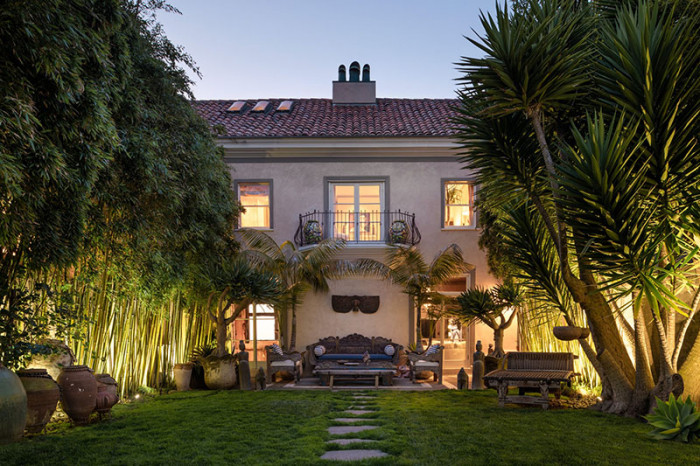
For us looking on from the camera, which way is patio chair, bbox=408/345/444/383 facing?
facing to the left of the viewer

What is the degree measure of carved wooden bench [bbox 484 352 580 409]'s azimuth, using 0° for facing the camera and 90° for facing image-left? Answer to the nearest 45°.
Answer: approximately 45°

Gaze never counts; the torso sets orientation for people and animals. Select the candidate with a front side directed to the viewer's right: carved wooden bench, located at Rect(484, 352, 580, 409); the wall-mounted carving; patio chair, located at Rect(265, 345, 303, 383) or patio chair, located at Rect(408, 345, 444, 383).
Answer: patio chair, located at Rect(265, 345, 303, 383)

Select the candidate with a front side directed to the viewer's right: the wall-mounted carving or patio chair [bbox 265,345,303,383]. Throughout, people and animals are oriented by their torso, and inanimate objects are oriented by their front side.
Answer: the patio chair

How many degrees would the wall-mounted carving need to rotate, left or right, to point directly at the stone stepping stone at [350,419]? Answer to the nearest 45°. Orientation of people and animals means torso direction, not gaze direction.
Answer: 0° — it already faces it

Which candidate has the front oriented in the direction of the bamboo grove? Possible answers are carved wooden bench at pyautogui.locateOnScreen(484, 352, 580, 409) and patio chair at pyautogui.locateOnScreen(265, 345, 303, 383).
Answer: the carved wooden bench
